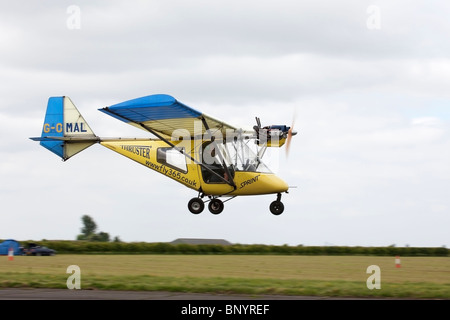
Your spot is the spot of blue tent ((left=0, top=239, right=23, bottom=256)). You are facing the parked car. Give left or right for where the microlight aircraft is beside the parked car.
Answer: right

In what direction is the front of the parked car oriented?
to the viewer's right

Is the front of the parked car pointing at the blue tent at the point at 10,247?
no

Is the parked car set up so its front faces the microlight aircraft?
no
